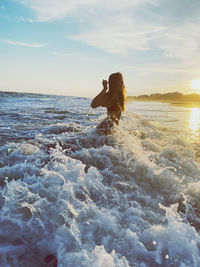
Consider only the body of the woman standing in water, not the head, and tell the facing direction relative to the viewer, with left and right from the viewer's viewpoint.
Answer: facing away from the viewer and to the left of the viewer

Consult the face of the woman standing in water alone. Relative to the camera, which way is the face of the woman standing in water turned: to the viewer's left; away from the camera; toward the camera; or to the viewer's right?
away from the camera
